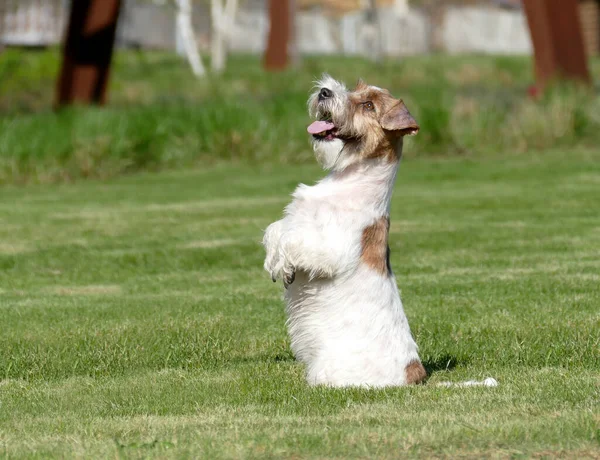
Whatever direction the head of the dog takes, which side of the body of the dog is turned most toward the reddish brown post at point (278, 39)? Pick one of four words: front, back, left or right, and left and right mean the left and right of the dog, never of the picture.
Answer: right

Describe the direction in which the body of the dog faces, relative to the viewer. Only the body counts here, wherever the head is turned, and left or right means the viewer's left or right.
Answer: facing to the left of the viewer

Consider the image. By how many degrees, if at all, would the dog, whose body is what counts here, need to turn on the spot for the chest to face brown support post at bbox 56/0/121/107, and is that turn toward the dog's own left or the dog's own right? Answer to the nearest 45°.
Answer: approximately 90° to the dog's own right

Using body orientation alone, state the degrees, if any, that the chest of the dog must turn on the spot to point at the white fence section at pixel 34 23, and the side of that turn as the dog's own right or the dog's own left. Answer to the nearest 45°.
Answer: approximately 90° to the dog's own right
